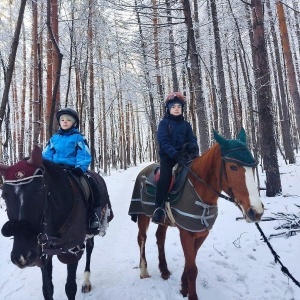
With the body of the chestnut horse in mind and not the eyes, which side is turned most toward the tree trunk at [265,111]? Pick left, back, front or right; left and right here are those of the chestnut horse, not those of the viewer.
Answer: left

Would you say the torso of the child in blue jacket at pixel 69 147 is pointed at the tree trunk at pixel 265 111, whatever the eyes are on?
no

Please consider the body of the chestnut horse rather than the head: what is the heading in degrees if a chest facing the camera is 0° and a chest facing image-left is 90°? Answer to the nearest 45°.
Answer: approximately 315°

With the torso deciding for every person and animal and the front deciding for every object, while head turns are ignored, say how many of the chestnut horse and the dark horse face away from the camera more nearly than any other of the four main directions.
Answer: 0

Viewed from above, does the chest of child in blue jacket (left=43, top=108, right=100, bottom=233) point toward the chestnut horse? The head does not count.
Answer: no

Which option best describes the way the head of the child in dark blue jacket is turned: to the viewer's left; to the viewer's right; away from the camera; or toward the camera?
toward the camera

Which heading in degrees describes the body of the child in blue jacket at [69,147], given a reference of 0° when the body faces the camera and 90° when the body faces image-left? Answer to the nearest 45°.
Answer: approximately 45°

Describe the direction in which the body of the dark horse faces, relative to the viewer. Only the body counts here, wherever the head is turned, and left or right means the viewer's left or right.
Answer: facing the viewer and to the left of the viewer

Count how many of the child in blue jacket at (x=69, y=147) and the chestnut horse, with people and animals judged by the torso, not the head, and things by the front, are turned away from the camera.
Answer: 0
